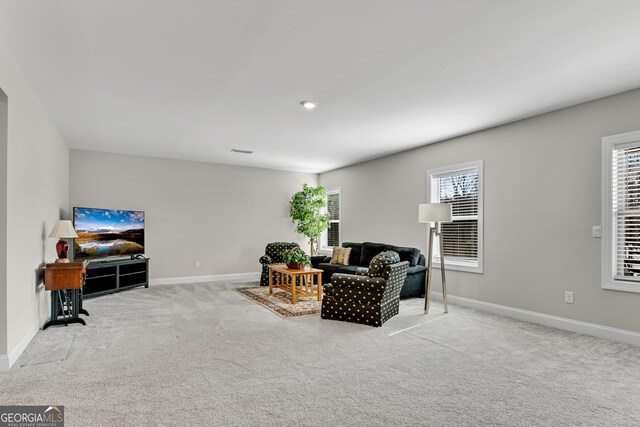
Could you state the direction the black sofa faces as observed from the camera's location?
facing the viewer and to the left of the viewer

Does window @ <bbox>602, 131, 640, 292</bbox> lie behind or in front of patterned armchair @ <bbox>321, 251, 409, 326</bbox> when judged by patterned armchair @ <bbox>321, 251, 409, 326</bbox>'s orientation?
behind

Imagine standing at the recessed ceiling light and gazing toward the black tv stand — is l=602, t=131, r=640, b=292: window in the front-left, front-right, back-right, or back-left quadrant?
back-right

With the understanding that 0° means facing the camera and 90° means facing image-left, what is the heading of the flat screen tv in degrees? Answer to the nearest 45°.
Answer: approximately 315°

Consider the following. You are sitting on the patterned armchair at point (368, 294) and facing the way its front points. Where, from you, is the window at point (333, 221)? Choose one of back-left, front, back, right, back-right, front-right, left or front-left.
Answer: front-right

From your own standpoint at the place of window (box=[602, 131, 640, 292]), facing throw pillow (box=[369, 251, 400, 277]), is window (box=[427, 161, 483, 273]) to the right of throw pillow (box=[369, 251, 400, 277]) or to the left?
right

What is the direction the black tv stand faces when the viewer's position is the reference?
facing the viewer and to the right of the viewer

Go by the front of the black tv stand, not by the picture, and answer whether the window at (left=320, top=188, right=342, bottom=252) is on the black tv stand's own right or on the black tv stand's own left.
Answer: on the black tv stand's own left

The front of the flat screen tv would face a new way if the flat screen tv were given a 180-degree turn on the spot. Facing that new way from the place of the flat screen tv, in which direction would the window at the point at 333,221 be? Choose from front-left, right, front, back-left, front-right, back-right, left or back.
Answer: back-right

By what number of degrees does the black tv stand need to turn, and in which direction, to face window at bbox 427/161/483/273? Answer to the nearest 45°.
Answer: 0° — it already faces it

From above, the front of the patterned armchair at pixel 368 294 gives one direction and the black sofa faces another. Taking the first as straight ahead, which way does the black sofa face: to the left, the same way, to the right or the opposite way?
to the left

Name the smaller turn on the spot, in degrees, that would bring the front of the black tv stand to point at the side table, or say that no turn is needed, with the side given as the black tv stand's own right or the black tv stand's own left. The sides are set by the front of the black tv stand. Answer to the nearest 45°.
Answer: approximately 45° to the black tv stand's own right

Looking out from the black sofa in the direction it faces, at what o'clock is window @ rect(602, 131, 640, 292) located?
The window is roughly at 9 o'clock from the black sofa.

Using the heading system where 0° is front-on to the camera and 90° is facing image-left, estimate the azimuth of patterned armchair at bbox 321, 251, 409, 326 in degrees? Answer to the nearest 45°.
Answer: approximately 135°

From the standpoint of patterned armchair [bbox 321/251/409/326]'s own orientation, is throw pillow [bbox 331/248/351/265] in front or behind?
in front
